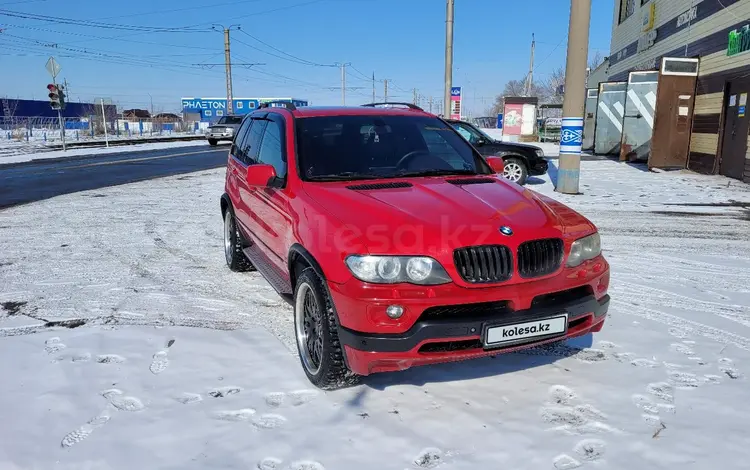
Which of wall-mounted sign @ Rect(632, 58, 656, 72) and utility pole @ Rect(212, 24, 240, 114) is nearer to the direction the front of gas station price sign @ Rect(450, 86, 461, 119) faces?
the wall-mounted sign

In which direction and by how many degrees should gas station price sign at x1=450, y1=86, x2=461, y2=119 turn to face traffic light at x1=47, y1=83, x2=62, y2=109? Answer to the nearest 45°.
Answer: approximately 90° to its right

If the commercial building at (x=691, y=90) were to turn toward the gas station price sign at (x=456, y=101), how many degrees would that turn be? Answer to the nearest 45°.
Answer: approximately 90° to its right

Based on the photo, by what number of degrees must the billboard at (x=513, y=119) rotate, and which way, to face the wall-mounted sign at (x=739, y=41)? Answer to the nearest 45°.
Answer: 0° — it already faces it

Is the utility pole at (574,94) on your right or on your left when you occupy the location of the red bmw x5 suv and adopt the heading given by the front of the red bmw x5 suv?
on your left

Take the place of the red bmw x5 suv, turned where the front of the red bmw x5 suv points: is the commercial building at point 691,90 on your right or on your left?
on your left

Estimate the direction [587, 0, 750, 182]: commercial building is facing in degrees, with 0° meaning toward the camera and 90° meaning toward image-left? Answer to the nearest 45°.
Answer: approximately 45°

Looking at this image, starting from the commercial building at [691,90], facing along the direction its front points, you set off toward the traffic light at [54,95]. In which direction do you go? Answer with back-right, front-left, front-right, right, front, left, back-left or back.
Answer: front-right

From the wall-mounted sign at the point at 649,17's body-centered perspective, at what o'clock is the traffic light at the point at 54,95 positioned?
The traffic light is roughly at 1 o'clock from the wall-mounted sign.

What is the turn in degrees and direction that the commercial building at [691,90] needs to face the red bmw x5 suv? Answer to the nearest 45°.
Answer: approximately 45° to its left

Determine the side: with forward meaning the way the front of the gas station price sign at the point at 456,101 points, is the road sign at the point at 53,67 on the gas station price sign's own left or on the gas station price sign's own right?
on the gas station price sign's own right

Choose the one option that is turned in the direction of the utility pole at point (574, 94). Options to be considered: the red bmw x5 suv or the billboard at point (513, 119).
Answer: the billboard

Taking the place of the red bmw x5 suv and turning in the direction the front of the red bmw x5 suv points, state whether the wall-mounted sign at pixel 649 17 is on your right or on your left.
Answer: on your left

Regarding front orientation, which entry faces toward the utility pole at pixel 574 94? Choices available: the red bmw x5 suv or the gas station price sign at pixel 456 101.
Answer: the gas station price sign

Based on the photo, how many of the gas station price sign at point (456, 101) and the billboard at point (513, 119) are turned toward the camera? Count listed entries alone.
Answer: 2
